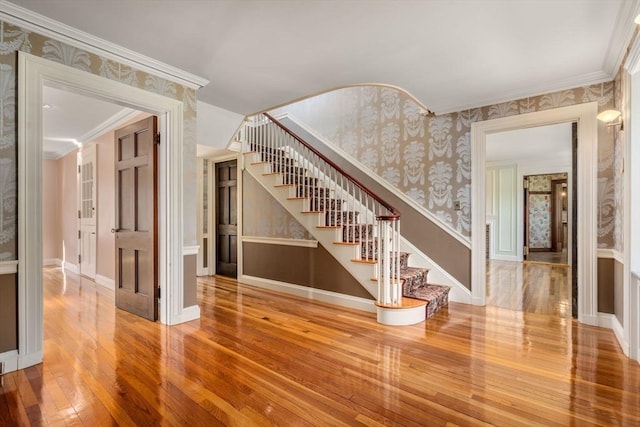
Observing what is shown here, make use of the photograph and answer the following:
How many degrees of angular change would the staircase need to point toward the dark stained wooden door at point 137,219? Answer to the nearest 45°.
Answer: approximately 135° to its right

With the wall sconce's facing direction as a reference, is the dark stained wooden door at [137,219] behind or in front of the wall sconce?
in front

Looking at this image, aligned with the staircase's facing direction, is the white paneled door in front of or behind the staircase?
behind

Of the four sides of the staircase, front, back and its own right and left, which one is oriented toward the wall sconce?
front

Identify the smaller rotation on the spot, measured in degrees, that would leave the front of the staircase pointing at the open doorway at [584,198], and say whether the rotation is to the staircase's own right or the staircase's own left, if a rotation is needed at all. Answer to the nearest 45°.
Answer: approximately 45° to the staircase's own left

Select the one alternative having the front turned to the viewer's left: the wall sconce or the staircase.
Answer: the wall sconce

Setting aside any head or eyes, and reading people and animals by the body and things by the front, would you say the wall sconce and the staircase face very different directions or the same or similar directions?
very different directions

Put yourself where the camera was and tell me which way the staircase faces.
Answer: facing the viewer and to the right of the viewer

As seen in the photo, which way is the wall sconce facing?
to the viewer's left

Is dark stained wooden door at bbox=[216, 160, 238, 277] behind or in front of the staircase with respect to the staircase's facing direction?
behind

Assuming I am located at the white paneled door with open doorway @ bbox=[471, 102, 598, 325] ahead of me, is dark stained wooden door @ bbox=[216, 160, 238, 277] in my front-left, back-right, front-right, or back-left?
front-left

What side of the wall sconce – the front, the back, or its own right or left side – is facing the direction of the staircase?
front

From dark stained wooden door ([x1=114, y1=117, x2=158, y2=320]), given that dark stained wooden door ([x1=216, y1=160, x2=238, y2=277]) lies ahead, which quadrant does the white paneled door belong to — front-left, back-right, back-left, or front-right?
front-left
